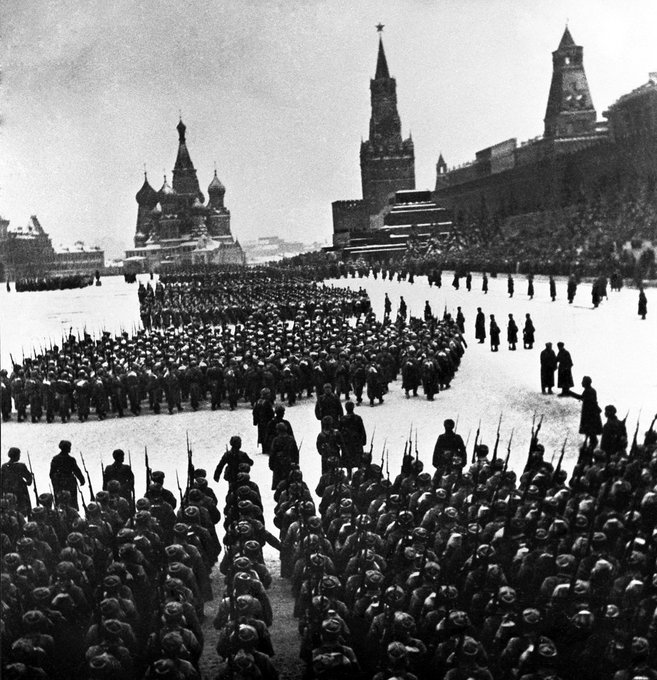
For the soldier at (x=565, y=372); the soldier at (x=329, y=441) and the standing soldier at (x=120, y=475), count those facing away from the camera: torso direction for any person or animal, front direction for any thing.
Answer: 2

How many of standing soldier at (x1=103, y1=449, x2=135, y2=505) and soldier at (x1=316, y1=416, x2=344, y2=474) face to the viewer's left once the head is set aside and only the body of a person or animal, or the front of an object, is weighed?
0

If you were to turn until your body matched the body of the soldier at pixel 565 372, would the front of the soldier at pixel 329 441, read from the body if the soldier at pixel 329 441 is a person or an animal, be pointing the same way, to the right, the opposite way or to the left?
to the right

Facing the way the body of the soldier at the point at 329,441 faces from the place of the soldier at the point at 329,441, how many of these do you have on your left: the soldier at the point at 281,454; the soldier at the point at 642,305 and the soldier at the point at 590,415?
1

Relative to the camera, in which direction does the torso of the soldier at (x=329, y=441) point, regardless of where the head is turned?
away from the camera

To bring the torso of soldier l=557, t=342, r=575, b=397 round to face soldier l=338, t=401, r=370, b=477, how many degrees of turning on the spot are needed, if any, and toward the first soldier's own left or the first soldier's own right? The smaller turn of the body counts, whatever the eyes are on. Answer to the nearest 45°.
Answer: approximately 45° to the first soldier's own left

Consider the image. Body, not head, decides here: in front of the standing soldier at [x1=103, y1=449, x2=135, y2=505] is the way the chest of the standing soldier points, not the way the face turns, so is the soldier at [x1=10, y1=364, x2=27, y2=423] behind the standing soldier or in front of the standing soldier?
in front

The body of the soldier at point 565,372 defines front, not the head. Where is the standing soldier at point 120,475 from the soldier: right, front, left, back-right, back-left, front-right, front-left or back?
front-left

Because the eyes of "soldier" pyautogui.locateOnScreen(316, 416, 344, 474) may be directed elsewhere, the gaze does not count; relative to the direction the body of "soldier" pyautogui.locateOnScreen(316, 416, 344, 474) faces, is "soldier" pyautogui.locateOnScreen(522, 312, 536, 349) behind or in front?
in front

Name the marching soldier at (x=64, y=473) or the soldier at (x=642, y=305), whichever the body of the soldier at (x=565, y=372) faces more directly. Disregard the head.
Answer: the marching soldier

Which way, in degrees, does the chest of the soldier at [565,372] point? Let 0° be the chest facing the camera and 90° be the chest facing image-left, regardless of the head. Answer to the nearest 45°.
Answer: approximately 90°

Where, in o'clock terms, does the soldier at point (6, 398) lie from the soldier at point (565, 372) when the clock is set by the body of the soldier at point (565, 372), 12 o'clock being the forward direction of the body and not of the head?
the soldier at point (6, 398) is roughly at 12 o'clock from the soldier at point (565, 372).

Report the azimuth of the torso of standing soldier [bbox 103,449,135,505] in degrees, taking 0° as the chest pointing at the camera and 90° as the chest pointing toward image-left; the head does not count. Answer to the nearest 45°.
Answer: approximately 180°
